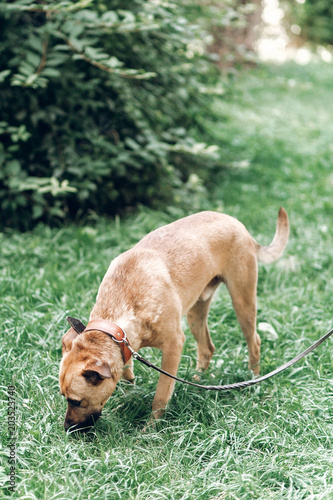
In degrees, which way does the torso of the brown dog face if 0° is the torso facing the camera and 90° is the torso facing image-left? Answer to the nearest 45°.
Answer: approximately 45°
